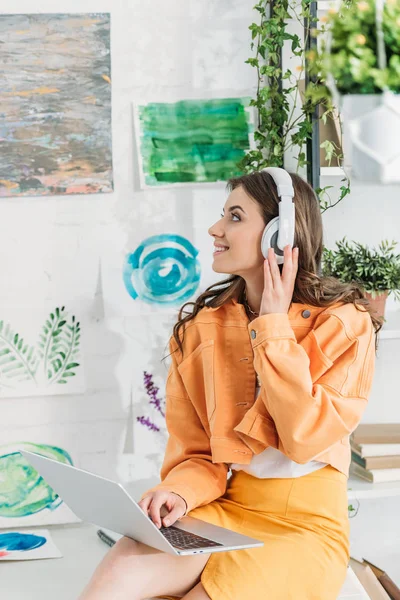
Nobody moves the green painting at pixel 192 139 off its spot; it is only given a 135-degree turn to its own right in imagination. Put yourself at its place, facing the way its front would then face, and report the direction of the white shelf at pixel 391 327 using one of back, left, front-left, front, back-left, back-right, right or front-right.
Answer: back-right

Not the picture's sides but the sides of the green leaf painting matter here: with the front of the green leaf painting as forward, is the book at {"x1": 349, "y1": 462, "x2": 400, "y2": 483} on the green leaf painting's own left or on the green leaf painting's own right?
on the green leaf painting's own left

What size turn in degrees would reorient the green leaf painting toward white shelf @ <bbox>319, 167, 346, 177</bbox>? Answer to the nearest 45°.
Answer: approximately 90° to its left

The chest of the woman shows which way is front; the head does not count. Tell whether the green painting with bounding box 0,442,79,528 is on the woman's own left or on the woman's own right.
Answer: on the woman's own right
